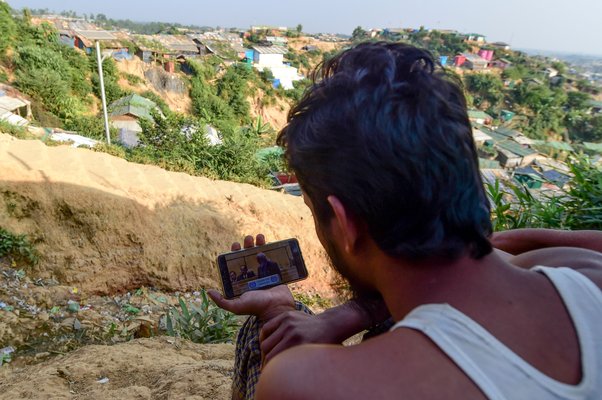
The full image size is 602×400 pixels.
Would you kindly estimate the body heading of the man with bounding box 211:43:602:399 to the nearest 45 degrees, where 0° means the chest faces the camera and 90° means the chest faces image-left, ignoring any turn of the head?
approximately 135°

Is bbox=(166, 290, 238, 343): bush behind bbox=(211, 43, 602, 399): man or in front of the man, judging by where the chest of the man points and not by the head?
in front

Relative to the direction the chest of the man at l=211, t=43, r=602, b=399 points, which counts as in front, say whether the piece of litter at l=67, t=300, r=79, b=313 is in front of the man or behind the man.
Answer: in front

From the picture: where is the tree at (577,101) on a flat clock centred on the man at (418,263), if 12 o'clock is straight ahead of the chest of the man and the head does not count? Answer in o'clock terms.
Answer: The tree is roughly at 2 o'clock from the man.

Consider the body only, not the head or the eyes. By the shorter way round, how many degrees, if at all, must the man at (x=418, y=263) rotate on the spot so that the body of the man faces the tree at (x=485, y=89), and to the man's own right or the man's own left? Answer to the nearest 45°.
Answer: approximately 45° to the man's own right

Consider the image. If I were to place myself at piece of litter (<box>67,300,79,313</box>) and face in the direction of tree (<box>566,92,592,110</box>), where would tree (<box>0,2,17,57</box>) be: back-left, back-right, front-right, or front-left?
front-left

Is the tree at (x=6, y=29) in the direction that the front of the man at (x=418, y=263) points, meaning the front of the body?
yes

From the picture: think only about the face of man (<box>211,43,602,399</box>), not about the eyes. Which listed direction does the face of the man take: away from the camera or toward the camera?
away from the camera

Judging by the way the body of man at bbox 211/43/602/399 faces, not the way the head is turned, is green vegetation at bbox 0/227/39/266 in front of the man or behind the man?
in front
